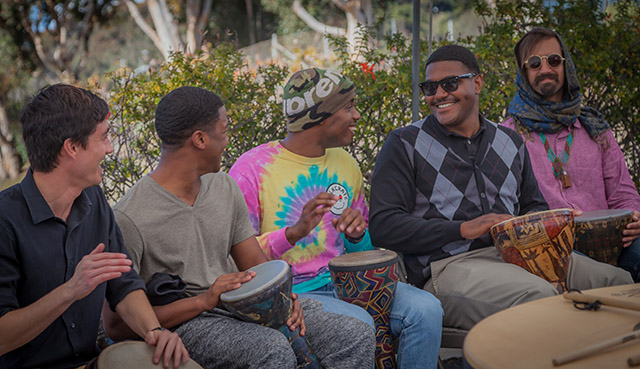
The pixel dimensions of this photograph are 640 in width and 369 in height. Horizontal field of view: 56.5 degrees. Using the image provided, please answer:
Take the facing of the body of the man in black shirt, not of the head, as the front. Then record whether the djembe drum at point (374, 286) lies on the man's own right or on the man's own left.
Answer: on the man's own left

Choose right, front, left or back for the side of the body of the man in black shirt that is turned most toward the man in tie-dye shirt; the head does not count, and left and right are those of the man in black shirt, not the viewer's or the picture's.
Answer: left

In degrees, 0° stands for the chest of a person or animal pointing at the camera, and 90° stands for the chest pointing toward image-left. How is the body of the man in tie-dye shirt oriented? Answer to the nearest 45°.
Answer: approximately 315°

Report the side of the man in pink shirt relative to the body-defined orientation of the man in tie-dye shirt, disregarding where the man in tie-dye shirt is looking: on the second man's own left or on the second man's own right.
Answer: on the second man's own left

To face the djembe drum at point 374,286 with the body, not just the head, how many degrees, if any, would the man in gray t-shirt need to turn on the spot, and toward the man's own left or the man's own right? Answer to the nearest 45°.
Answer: approximately 45° to the man's own left

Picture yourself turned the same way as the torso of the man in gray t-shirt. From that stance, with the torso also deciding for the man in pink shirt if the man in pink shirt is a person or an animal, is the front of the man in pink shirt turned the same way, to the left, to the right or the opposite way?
to the right

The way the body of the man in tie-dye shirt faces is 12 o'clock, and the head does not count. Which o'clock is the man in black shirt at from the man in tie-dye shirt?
The man in black shirt is roughly at 3 o'clock from the man in tie-dye shirt.

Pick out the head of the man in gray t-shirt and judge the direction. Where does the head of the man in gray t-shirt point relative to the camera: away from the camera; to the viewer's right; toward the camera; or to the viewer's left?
to the viewer's right

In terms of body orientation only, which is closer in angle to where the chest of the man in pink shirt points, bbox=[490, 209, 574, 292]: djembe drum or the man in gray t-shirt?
the djembe drum

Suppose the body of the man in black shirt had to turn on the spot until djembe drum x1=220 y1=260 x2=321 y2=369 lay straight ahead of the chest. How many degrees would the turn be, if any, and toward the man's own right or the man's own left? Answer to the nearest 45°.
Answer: approximately 45° to the man's own left

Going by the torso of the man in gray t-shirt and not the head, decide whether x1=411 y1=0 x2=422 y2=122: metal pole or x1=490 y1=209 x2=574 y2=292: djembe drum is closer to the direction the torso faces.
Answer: the djembe drum
